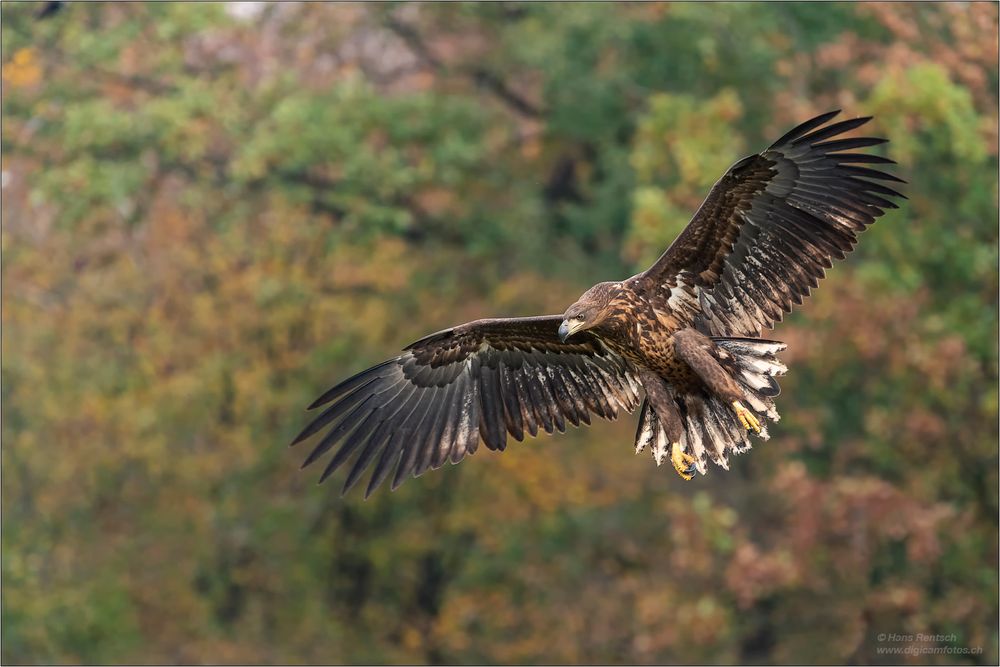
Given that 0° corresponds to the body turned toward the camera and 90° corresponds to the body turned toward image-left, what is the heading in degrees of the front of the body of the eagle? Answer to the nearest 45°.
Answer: approximately 45°
